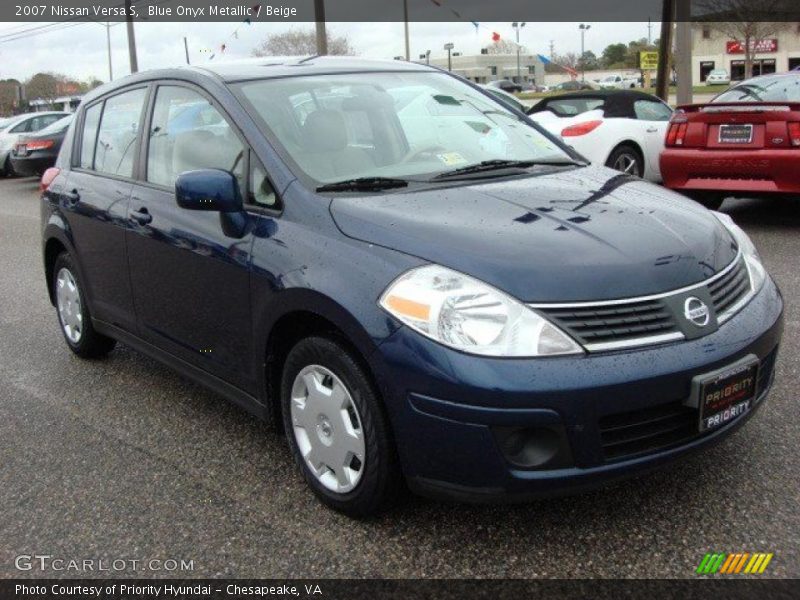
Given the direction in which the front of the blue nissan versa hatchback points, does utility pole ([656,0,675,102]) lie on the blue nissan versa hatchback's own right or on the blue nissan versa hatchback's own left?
on the blue nissan versa hatchback's own left

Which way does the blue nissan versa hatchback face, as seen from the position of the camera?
facing the viewer and to the right of the viewer

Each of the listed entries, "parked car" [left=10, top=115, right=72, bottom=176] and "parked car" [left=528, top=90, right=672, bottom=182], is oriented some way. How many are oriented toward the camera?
0

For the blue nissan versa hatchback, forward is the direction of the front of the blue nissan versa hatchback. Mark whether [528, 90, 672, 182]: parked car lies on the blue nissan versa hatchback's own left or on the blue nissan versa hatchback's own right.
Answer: on the blue nissan versa hatchback's own left

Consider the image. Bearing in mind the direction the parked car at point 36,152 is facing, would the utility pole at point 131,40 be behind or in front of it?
in front

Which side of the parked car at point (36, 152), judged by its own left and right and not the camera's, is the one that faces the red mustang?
right

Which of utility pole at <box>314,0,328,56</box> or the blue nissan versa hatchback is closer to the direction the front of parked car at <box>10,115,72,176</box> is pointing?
the utility pole

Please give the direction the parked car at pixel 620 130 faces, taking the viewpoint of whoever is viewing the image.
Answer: facing away from the viewer and to the right of the viewer

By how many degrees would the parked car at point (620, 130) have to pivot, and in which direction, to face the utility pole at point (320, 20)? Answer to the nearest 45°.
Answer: approximately 90° to its left

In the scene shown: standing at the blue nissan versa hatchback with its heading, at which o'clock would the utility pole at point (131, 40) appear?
The utility pole is roughly at 7 o'clock from the blue nissan versa hatchback.
